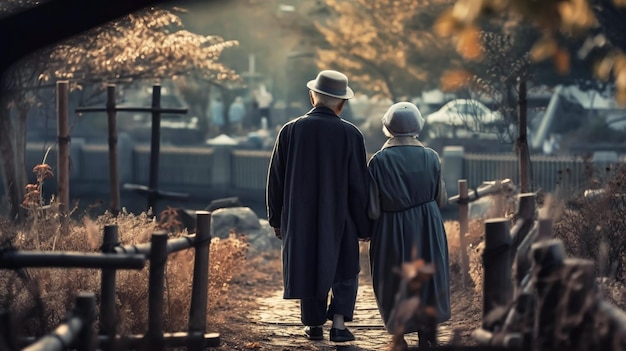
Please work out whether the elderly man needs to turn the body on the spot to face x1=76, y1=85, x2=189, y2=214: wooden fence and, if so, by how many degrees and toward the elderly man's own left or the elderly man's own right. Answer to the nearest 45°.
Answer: approximately 45° to the elderly man's own left

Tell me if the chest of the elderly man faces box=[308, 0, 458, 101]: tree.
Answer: yes

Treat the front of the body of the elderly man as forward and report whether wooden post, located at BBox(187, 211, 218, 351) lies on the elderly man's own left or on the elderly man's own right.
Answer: on the elderly man's own left

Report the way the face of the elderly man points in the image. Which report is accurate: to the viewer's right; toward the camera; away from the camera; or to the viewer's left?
away from the camera

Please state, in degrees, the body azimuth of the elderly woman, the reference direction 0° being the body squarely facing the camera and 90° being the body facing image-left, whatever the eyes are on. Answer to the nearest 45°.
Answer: approximately 180°

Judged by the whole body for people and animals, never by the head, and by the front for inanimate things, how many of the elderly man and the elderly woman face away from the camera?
2

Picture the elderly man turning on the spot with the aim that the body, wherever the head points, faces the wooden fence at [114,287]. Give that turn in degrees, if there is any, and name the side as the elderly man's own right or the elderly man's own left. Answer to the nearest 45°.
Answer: approximately 135° to the elderly man's own left

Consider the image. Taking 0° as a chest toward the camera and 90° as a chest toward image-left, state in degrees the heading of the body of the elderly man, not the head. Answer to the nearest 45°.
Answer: approximately 180°

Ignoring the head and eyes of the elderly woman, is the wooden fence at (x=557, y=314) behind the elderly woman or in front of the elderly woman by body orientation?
behind

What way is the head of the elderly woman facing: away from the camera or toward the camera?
away from the camera
